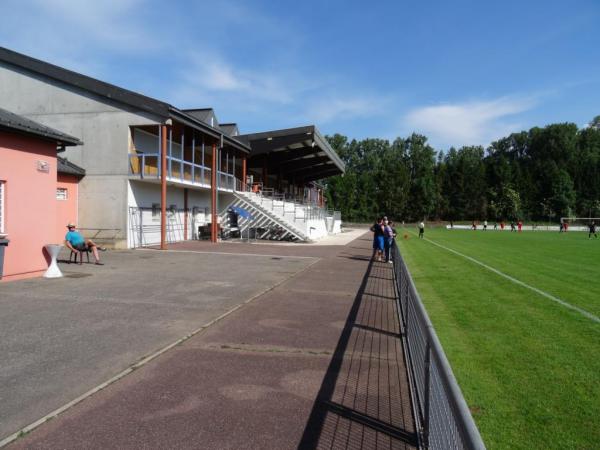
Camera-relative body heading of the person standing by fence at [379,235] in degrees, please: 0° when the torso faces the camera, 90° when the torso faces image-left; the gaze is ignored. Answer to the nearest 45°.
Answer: approximately 270°
